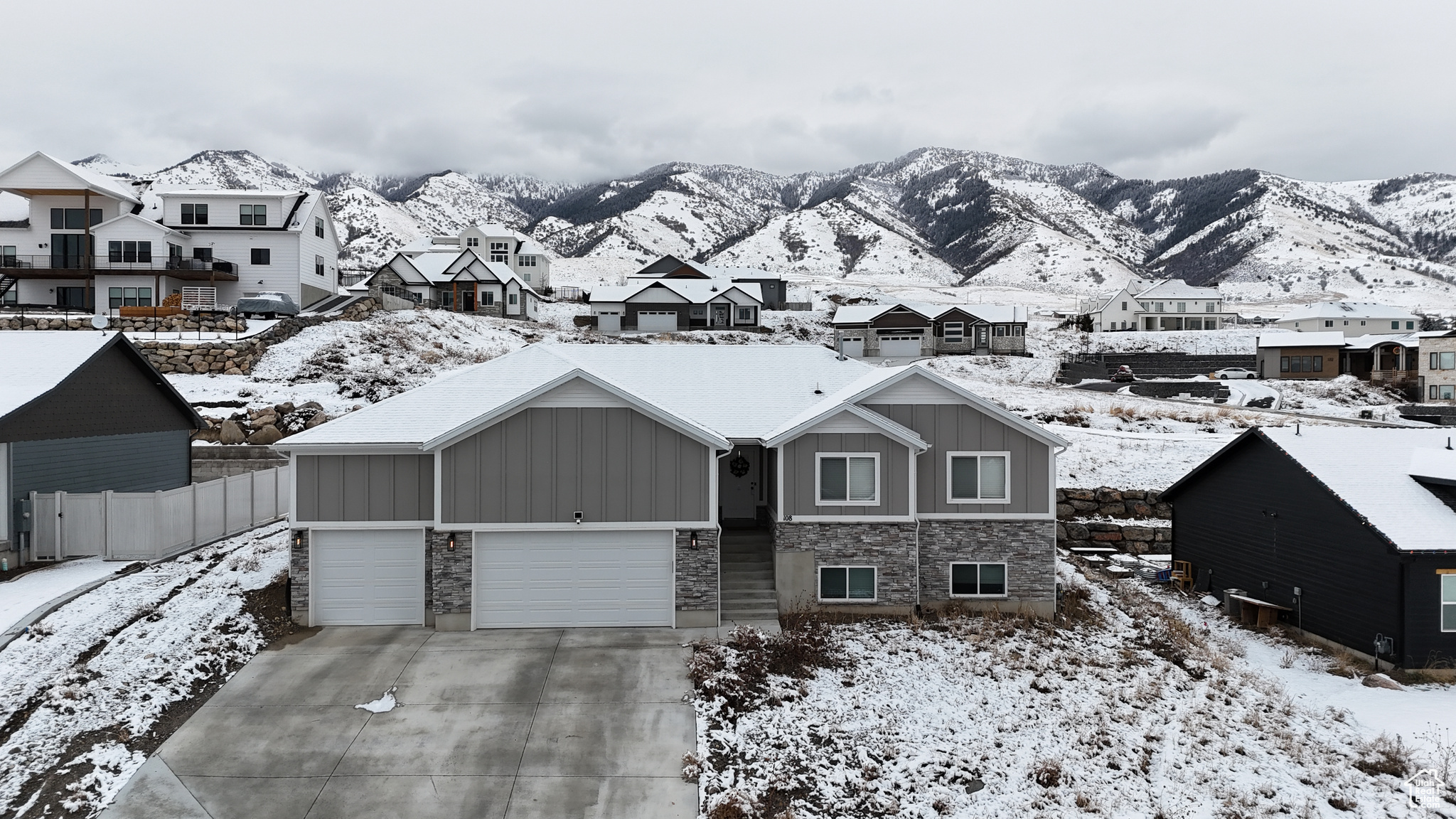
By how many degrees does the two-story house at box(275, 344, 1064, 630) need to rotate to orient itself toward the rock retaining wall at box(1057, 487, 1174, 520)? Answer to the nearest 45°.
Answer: approximately 135° to its left

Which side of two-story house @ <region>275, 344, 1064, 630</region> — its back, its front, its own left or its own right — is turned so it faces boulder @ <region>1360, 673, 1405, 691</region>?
left

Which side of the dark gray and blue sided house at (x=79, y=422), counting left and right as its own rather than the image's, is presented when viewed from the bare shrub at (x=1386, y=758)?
left

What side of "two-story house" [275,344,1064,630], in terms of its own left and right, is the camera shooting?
front

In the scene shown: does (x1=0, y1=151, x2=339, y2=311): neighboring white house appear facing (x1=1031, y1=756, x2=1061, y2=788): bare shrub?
no

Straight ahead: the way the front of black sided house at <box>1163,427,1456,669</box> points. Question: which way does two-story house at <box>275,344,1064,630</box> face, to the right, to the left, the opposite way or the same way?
the same way

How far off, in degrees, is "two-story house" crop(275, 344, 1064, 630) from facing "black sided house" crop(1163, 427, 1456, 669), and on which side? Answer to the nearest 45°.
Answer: approximately 90° to its left

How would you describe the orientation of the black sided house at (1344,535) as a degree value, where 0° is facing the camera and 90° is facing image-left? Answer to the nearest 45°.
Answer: approximately 315°

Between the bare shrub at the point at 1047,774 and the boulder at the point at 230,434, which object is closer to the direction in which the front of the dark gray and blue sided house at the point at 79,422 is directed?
the bare shrub

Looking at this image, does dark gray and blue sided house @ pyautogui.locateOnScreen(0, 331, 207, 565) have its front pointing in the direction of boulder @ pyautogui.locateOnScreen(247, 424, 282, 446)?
no

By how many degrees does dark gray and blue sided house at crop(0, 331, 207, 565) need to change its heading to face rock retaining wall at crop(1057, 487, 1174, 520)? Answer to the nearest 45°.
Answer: approximately 135° to its left
